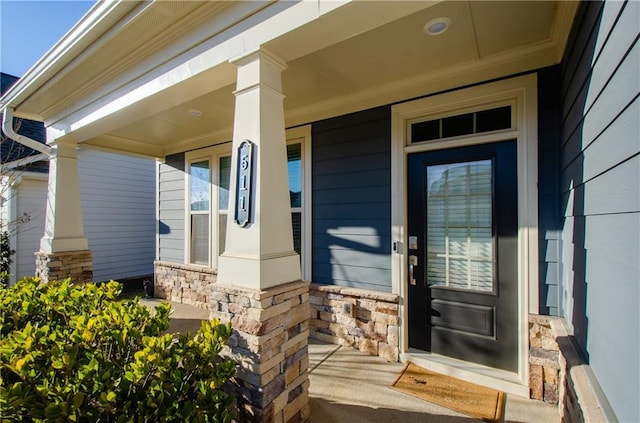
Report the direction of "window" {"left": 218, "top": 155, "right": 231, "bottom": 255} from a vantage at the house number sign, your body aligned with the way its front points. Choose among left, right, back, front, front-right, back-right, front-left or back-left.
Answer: back-right

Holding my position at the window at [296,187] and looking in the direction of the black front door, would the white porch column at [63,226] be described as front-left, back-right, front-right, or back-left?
back-right

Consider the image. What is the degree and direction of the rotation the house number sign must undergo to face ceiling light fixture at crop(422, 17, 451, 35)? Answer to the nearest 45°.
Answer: approximately 135° to its left

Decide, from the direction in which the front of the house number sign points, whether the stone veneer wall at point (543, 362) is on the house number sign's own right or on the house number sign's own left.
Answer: on the house number sign's own left

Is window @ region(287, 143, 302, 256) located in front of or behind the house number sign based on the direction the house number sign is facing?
behind

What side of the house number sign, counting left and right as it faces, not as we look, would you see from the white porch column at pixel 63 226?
right

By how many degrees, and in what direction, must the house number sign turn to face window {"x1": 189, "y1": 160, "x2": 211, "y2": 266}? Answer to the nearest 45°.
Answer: approximately 135° to its right

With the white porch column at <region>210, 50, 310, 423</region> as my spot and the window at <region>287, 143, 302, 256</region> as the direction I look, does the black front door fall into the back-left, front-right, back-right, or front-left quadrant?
front-right

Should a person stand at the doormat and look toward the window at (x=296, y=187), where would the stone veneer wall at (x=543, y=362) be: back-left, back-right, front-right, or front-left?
back-right

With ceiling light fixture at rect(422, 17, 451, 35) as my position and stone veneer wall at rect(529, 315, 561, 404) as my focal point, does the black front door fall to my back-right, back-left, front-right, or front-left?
front-left

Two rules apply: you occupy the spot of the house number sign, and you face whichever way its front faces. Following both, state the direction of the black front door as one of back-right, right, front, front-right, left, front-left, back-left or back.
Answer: back-left

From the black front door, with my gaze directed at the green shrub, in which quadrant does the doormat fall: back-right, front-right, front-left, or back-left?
front-left
